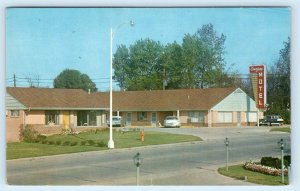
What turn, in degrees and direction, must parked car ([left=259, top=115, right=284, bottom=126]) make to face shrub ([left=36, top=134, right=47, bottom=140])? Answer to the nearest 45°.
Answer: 0° — it already faces it

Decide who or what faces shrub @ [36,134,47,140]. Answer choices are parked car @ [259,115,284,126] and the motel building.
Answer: the parked car

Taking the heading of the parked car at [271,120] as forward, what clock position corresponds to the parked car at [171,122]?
the parked car at [171,122] is roughly at 12 o'clock from the parked car at [271,120].

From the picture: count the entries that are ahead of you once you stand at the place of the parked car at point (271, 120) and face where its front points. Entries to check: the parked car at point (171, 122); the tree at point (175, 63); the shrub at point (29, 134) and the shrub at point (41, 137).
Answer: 4

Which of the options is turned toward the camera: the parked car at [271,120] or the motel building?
the motel building

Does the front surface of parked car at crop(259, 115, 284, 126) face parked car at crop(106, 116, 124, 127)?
yes

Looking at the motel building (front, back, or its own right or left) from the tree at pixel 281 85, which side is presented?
left

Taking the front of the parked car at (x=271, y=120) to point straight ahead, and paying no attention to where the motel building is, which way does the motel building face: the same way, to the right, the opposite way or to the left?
to the left

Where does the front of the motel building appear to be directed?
toward the camera

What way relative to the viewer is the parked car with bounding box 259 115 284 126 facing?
to the viewer's left

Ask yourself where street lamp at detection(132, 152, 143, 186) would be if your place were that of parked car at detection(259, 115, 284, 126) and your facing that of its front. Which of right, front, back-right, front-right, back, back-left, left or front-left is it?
front

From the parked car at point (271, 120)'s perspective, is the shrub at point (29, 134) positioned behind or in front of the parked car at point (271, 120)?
in front

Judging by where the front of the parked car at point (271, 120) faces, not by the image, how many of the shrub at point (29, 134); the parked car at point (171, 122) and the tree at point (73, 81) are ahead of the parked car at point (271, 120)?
3
